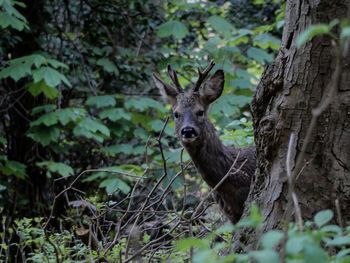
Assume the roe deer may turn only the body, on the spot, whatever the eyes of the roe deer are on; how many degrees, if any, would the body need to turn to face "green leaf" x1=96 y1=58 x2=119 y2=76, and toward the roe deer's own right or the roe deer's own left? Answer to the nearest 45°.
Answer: approximately 90° to the roe deer's own right

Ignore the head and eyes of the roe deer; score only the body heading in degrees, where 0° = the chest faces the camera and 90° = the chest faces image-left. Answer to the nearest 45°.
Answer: approximately 45°

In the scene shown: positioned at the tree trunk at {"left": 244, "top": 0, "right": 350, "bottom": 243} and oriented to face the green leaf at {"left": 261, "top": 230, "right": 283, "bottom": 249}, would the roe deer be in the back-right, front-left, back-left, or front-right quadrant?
back-right

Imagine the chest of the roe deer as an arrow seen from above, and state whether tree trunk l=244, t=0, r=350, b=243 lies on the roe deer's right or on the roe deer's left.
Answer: on the roe deer's left

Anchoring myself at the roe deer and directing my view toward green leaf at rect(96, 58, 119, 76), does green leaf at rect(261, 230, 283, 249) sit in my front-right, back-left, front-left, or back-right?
back-left

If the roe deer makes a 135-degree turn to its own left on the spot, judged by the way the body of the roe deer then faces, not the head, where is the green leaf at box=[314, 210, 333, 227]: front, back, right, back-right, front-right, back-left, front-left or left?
right

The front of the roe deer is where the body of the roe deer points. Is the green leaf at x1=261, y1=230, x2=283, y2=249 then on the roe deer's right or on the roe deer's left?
on the roe deer's left
